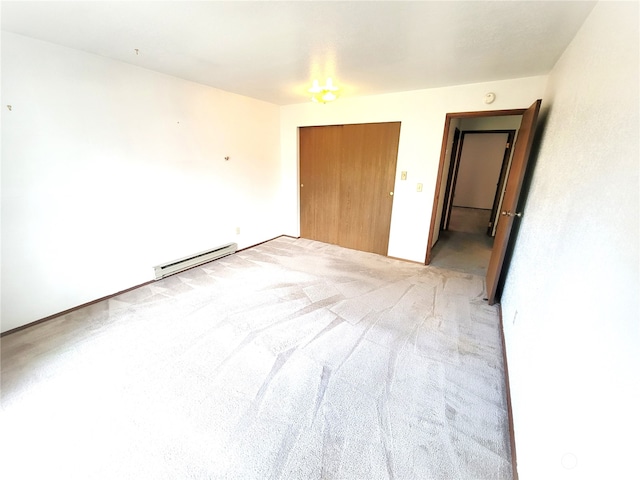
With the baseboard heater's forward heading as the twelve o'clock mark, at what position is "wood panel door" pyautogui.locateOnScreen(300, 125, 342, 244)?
The wood panel door is roughly at 10 o'clock from the baseboard heater.

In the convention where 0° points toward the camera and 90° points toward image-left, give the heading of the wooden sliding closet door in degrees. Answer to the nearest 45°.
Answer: approximately 45°

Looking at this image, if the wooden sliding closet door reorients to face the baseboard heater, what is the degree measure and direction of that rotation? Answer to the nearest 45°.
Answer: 0° — it already faces it

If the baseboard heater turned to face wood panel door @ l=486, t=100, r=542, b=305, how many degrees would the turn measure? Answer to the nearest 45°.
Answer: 0° — it already faces it

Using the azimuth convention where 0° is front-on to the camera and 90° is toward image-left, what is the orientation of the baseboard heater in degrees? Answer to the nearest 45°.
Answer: approximately 315°

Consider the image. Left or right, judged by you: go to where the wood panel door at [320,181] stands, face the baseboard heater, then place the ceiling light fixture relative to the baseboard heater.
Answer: left
